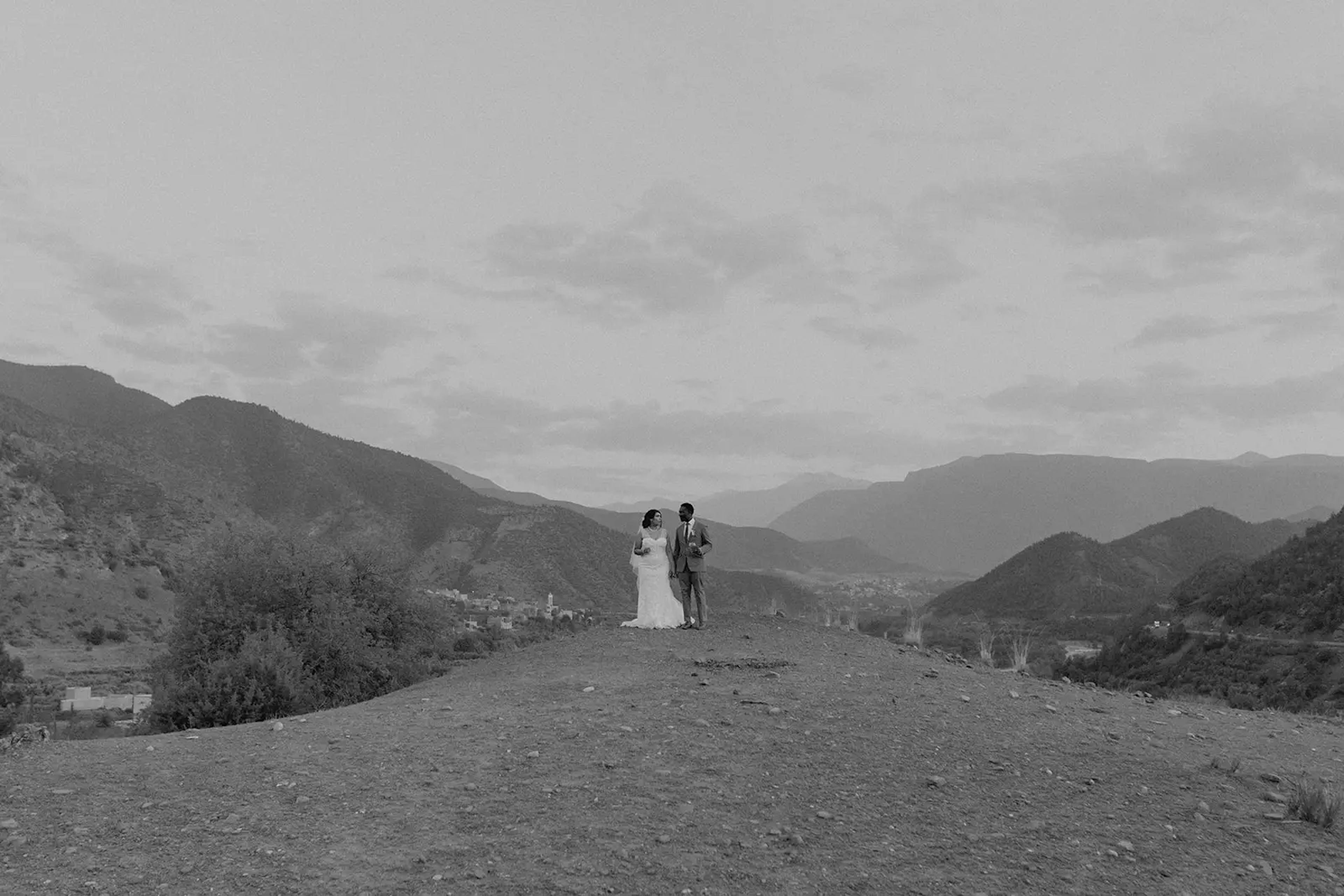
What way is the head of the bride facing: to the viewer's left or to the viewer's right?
to the viewer's right

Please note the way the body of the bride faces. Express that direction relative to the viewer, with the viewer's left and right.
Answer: facing the viewer and to the right of the viewer

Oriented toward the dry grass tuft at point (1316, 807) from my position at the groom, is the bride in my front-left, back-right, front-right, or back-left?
back-right

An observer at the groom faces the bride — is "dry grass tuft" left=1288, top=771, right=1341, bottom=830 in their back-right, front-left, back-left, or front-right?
back-left

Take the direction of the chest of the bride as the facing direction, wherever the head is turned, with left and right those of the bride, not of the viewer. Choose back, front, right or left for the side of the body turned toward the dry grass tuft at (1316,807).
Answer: front

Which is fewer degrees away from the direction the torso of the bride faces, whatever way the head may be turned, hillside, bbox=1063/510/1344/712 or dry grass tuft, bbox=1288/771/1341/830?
the dry grass tuft

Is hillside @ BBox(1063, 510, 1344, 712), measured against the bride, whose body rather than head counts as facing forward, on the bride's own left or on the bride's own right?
on the bride's own left
